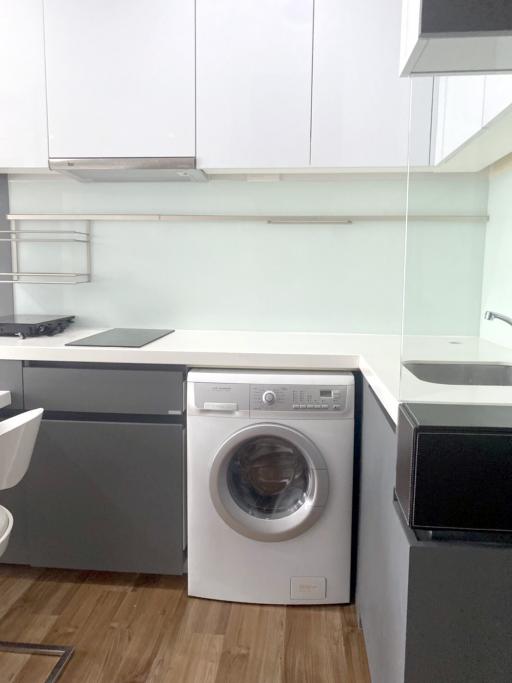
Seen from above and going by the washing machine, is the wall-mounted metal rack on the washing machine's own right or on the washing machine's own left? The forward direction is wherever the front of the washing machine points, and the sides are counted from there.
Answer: on the washing machine's own right

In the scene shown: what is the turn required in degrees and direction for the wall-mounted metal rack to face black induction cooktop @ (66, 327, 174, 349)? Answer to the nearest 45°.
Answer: approximately 45° to its left

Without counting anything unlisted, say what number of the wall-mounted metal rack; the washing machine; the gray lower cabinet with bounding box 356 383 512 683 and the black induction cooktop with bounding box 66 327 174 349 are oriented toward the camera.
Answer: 3

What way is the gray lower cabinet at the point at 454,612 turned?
to the viewer's left

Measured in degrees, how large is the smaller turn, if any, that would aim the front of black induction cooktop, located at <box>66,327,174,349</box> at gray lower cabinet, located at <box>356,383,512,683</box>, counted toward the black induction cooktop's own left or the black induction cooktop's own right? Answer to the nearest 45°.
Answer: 0° — it already faces it

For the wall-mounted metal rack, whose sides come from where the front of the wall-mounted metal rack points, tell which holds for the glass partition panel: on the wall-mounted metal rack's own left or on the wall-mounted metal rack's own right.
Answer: on the wall-mounted metal rack's own left
